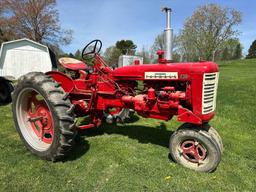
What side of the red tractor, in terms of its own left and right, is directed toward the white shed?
back

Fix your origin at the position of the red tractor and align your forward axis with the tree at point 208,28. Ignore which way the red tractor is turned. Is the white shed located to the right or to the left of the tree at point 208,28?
left

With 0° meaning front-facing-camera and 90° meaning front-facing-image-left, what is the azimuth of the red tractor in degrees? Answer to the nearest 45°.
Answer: approximately 315°

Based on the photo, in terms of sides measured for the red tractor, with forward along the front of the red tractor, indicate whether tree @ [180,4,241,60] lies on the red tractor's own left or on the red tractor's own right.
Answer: on the red tractor's own left
